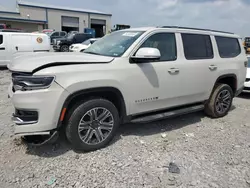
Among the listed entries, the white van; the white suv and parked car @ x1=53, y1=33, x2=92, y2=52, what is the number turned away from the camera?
0

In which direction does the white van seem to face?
to the viewer's left

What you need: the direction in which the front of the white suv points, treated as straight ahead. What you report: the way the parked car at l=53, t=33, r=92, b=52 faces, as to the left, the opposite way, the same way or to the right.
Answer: the same way

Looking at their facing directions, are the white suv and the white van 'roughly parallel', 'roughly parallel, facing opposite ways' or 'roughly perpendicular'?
roughly parallel

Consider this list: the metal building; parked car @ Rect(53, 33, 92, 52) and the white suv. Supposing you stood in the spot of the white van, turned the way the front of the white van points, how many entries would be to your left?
1

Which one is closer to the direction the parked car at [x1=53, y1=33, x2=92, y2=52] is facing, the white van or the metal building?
the white van

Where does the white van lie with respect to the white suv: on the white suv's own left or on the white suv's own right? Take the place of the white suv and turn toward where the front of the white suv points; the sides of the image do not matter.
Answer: on the white suv's own right

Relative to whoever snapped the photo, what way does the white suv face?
facing the viewer and to the left of the viewer

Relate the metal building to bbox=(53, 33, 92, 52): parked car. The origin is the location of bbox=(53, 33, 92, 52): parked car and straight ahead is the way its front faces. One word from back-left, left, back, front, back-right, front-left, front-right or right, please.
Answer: back-right

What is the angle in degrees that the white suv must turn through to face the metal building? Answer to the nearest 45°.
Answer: approximately 135° to its right

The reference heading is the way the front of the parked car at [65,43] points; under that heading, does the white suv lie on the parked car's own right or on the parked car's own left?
on the parked car's own left
